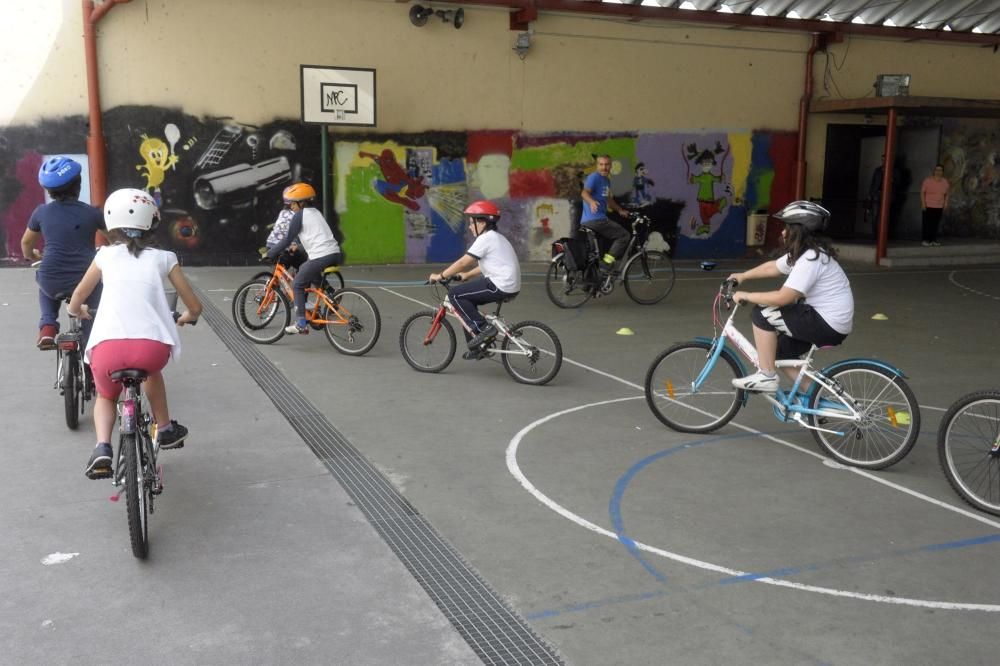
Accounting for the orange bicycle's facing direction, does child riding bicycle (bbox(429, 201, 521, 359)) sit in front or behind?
behind

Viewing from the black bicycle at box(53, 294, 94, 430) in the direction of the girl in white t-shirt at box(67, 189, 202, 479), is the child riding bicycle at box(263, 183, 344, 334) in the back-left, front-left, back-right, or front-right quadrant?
back-left

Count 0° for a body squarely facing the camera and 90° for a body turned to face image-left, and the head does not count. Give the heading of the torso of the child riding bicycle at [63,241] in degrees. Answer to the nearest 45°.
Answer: approximately 180°

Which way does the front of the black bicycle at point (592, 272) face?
to the viewer's right

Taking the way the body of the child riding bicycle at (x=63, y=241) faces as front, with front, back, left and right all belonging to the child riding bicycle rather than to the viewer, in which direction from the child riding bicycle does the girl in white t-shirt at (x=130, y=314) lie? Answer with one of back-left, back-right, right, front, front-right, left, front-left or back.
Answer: back

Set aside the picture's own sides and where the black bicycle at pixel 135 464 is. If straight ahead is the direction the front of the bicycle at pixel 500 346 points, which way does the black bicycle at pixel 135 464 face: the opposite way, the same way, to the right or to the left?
to the right

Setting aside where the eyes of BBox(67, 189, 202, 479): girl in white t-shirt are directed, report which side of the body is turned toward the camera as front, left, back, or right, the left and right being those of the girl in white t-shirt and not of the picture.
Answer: back

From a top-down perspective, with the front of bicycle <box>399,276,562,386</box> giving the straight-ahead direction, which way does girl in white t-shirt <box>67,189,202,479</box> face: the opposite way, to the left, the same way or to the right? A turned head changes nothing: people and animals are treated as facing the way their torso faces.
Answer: to the right

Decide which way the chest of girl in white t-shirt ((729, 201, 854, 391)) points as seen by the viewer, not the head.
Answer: to the viewer's left

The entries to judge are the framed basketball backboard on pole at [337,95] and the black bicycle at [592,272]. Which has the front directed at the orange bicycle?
the framed basketball backboard on pole

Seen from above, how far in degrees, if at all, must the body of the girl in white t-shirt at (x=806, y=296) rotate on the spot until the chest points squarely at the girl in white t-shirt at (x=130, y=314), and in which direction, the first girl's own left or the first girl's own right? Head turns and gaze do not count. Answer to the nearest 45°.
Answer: approximately 45° to the first girl's own left

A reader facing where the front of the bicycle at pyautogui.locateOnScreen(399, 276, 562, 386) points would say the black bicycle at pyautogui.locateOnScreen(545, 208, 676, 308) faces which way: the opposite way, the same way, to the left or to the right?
the opposite way

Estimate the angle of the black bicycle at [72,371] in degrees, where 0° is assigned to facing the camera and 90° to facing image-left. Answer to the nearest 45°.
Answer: approximately 180°
